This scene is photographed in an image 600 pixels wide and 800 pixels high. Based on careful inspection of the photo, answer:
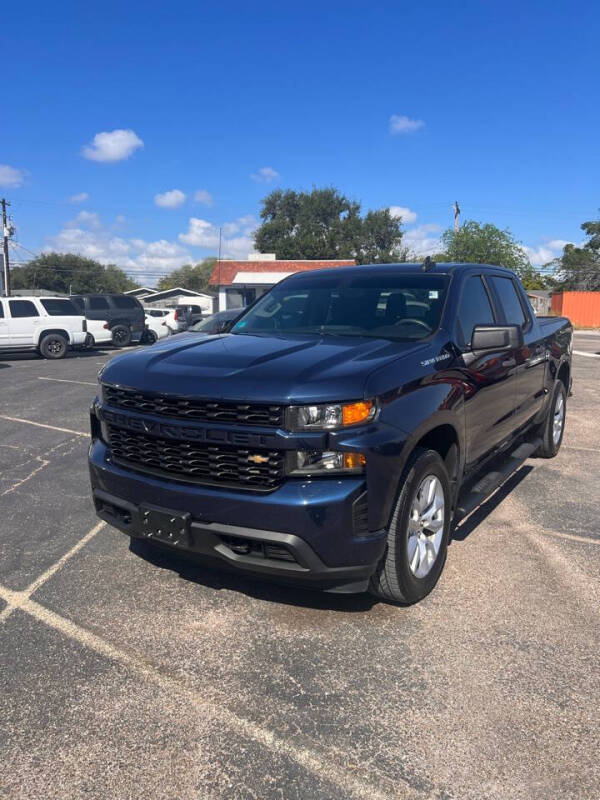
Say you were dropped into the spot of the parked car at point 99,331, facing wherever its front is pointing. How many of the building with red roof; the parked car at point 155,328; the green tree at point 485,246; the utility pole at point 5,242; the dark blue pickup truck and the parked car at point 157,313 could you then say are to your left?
1

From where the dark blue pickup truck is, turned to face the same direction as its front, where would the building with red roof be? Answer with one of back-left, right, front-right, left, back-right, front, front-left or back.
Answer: back-right

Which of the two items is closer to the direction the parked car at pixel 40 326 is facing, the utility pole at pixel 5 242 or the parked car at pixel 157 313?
the utility pole

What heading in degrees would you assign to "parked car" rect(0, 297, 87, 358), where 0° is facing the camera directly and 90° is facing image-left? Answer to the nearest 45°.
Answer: approximately 90°

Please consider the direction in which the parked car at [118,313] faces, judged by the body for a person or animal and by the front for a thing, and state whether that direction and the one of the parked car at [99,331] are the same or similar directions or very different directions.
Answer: same or similar directions

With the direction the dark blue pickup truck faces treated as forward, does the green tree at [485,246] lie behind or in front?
behind

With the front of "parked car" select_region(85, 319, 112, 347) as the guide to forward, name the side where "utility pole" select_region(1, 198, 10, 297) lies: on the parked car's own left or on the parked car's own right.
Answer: on the parked car's own right

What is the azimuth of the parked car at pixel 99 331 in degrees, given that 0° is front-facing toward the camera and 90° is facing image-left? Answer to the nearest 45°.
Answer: approximately 90°

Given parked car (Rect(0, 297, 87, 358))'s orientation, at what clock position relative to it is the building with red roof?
The building with red roof is roughly at 4 o'clock from the parked car.

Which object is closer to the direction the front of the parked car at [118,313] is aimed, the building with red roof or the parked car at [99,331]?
the parked car

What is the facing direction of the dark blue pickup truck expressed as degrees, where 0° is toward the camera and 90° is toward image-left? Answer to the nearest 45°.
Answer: approximately 45°

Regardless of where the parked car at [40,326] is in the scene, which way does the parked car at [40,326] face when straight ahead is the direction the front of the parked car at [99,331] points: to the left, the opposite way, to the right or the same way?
the same way

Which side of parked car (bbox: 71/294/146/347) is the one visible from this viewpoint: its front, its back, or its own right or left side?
left

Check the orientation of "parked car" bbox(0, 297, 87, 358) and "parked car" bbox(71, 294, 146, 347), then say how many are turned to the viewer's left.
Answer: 2
